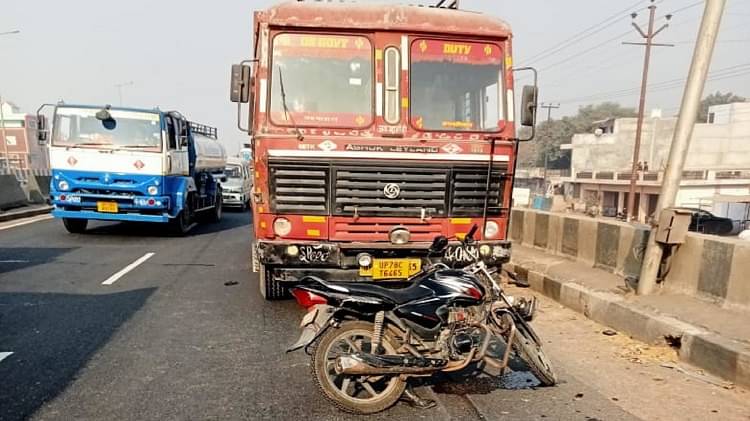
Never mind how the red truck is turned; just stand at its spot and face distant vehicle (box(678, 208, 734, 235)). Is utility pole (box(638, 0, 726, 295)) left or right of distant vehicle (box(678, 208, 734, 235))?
right

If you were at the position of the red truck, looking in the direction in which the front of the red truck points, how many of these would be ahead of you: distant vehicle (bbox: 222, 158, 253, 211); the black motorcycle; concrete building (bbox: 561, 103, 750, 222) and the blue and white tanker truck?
1

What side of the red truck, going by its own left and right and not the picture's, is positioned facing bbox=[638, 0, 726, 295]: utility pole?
left

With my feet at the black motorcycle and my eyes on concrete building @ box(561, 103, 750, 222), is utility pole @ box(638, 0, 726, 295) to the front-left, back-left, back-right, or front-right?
front-right

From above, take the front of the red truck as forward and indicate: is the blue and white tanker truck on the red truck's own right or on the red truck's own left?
on the red truck's own right

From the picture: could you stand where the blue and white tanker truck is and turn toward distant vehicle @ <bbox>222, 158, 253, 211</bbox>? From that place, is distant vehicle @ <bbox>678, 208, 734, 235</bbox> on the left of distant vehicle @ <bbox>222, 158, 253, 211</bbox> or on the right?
right

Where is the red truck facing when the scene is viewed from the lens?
facing the viewer

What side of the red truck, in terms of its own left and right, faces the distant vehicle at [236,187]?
back

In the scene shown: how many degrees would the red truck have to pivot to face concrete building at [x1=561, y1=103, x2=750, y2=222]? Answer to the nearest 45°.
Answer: approximately 135° to its left

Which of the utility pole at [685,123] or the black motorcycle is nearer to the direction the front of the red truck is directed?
the black motorcycle

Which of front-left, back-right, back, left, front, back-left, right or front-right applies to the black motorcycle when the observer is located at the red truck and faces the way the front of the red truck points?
front
